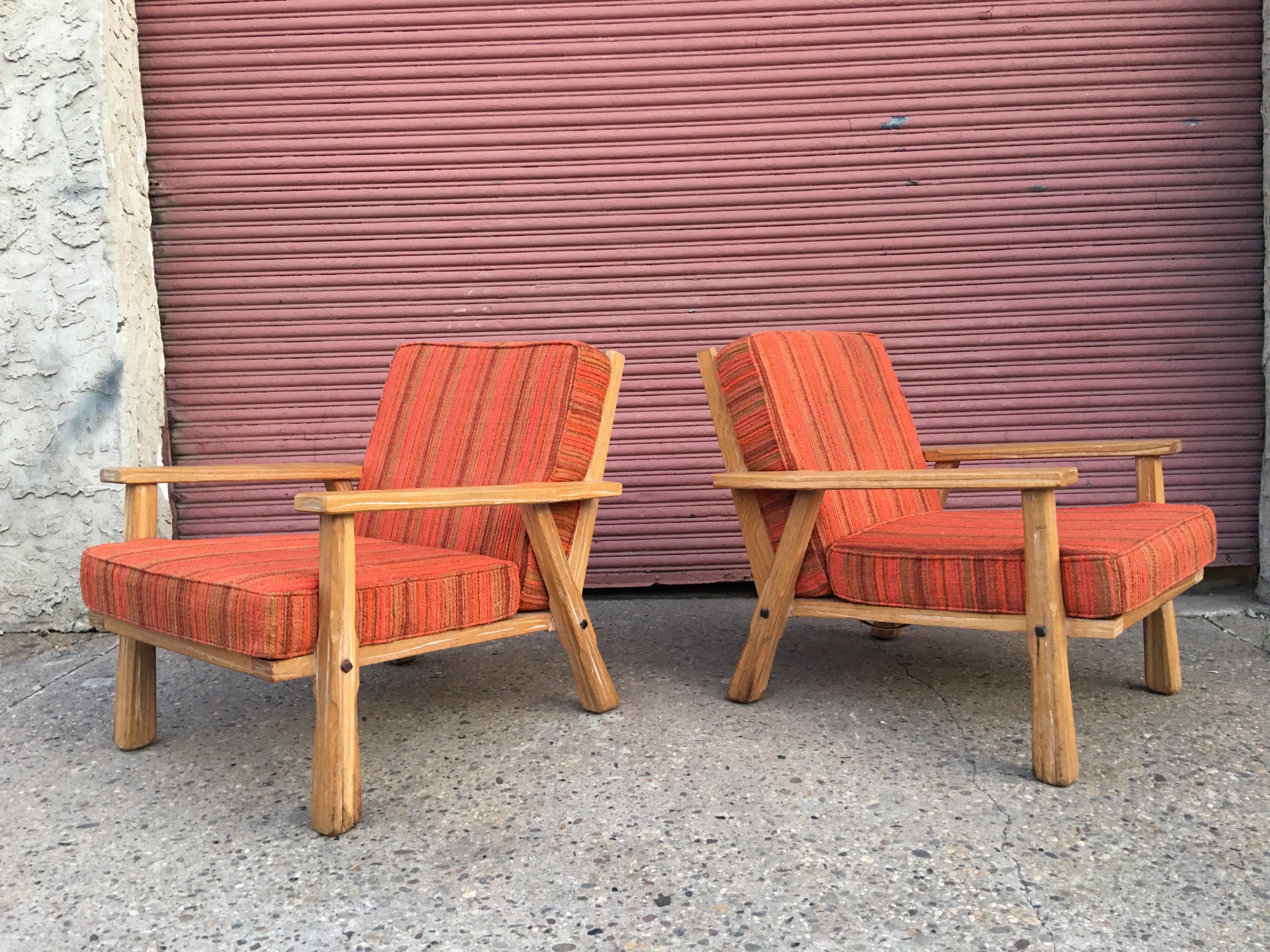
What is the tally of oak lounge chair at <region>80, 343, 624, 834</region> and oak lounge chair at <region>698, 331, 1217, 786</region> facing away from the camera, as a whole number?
0

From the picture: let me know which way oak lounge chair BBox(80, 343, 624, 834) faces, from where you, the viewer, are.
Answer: facing the viewer and to the left of the viewer

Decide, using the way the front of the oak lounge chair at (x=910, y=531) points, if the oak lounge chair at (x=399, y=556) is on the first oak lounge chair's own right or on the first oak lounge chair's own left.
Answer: on the first oak lounge chair's own right

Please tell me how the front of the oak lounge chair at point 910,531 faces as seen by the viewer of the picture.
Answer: facing the viewer and to the right of the viewer

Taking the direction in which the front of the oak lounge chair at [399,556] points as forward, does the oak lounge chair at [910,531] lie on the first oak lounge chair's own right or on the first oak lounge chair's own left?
on the first oak lounge chair's own left
